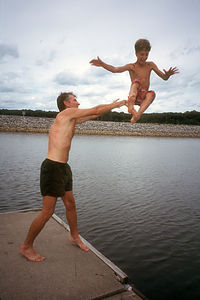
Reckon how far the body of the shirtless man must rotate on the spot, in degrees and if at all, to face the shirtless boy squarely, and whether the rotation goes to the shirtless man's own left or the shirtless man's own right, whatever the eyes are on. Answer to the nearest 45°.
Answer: approximately 45° to the shirtless man's own right

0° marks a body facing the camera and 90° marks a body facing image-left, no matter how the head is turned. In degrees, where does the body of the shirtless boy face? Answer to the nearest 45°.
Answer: approximately 0°

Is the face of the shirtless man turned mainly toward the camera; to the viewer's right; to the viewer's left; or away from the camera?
to the viewer's right

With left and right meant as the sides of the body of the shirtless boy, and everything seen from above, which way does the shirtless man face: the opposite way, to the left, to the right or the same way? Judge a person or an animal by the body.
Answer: to the left

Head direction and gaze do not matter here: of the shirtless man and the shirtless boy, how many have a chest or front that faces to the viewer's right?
1

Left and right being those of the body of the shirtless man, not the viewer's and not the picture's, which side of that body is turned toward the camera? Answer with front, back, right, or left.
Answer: right
